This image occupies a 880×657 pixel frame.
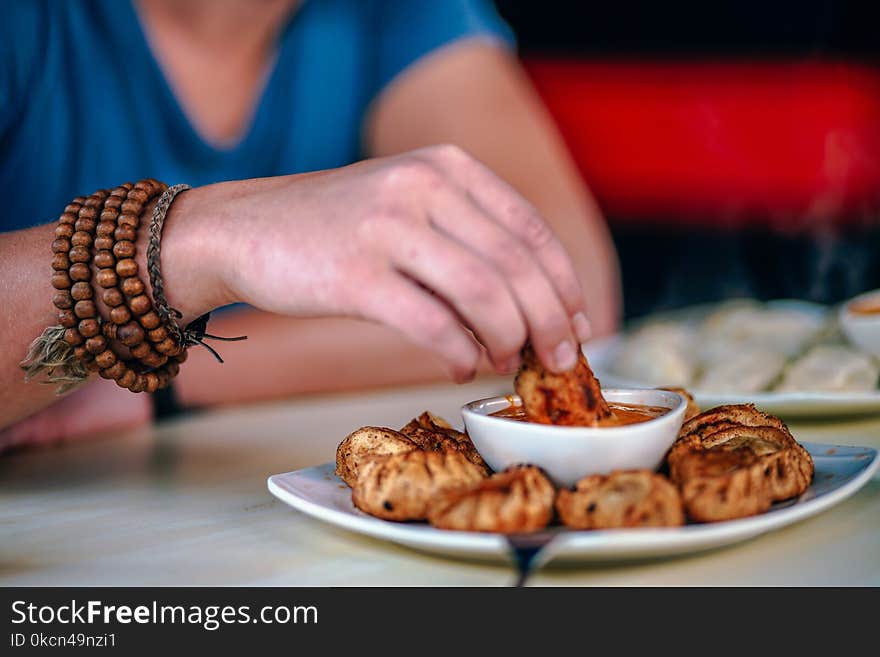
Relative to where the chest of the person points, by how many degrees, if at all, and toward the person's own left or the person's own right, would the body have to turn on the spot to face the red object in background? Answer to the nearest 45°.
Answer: approximately 135° to the person's own left

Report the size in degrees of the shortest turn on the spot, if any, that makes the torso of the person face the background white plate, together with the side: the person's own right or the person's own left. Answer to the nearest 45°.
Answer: approximately 45° to the person's own left

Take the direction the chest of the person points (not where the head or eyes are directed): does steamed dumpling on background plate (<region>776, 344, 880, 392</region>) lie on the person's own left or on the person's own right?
on the person's own left

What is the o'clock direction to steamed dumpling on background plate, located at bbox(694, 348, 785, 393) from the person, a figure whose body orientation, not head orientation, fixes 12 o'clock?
The steamed dumpling on background plate is roughly at 10 o'clock from the person.

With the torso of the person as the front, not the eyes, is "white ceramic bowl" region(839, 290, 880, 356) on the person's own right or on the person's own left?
on the person's own left

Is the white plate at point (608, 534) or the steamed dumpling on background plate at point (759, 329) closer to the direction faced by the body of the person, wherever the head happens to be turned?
the white plate

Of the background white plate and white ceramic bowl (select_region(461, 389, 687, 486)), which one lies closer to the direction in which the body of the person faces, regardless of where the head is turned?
the white ceramic bowl

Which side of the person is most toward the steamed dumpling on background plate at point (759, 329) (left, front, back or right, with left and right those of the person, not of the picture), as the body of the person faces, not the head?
left

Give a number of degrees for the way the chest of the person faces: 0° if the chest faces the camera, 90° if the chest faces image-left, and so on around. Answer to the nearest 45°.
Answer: approximately 0°
